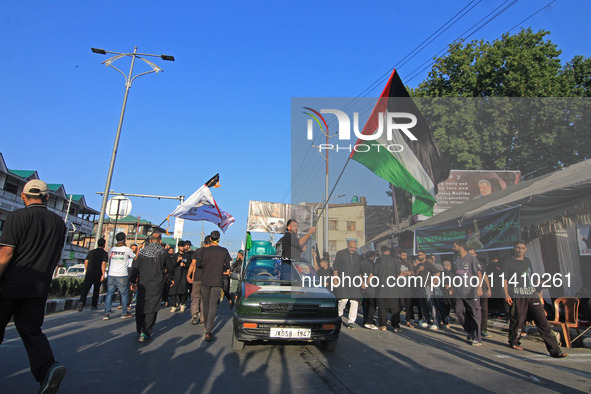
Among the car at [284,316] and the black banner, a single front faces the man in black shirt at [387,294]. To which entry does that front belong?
the black banner

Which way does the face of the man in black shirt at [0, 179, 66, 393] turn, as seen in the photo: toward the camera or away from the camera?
away from the camera

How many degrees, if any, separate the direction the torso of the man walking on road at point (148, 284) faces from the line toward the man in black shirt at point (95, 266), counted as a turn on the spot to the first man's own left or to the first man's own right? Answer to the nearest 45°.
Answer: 0° — they already face them

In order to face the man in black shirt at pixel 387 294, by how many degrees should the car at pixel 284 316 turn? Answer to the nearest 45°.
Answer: approximately 135° to its left
